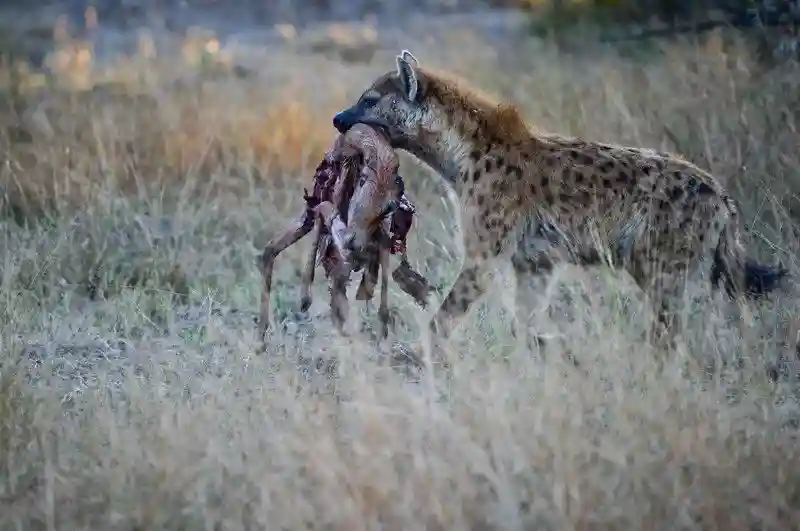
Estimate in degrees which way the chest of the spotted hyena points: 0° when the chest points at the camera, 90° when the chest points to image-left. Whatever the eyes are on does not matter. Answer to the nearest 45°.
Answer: approximately 90°
